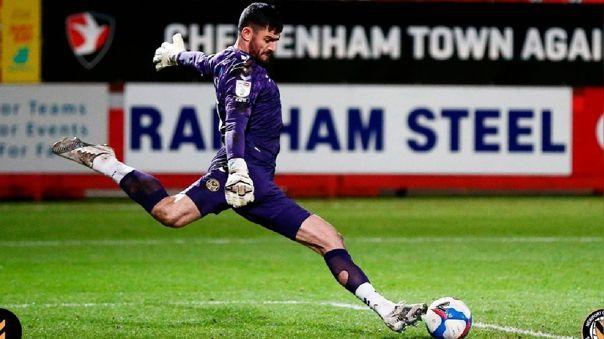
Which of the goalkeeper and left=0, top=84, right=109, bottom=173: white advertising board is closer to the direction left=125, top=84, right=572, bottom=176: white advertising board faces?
the goalkeeper

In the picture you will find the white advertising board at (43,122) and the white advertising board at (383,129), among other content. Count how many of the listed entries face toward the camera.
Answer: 2

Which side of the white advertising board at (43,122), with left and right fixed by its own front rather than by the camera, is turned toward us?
front

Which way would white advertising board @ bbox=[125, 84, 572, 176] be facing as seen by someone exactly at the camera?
facing the viewer

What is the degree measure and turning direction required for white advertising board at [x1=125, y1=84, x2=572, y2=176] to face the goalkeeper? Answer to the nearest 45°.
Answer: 0° — it already faces them

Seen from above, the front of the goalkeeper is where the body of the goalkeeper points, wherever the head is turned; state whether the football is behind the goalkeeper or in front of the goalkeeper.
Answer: in front

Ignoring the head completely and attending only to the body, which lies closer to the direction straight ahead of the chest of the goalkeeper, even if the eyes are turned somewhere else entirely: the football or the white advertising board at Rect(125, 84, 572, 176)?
the football

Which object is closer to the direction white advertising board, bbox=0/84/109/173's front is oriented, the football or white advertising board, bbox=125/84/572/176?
the football

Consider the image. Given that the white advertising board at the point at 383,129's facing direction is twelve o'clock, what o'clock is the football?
The football is roughly at 12 o'clock from the white advertising board.

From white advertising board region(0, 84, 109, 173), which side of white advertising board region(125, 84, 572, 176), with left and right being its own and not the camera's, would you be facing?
right
